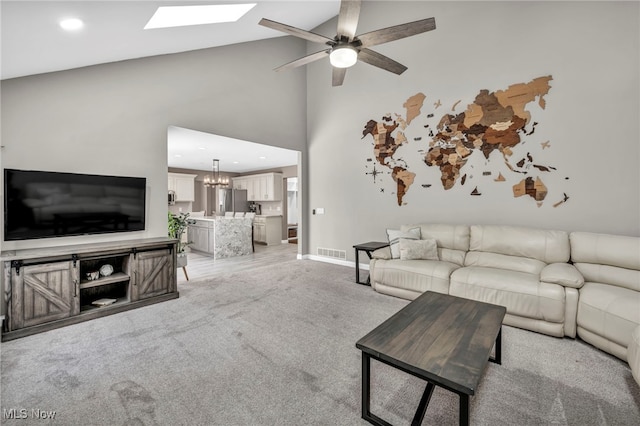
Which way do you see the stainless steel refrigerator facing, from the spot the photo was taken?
facing the viewer and to the left of the viewer

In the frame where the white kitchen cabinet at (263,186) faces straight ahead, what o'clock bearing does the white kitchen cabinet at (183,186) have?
the white kitchen cabinet at (183,186) is roughly at 2 o'clock from the white kitchen cabinet at (263,186).

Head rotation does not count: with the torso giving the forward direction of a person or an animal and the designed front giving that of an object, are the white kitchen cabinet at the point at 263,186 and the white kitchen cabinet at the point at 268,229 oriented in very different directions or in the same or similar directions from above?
same or similar directions

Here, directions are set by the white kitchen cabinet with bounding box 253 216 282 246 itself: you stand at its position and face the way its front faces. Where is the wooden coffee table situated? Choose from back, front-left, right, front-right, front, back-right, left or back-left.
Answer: front-left

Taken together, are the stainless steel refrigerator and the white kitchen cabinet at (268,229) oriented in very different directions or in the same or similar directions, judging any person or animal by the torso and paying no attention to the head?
same or similar directions

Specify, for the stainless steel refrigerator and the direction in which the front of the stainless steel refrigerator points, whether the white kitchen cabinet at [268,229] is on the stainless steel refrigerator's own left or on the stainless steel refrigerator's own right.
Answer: on the stainless steel refrigerator's own left

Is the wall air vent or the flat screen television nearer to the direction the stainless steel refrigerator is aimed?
the flat screen television

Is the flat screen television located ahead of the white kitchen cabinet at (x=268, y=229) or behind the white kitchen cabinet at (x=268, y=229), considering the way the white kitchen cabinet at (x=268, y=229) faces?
ahead

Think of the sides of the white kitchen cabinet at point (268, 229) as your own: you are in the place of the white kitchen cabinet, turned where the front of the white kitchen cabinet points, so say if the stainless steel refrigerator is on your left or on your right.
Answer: on your right

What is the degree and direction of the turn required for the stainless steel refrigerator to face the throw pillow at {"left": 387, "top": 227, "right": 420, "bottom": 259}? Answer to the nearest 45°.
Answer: approximately 45° to its left

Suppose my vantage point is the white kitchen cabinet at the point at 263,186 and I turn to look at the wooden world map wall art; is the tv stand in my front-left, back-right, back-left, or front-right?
front-right
